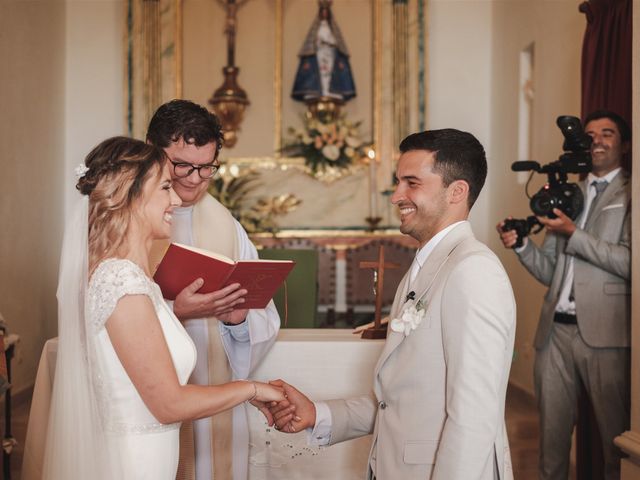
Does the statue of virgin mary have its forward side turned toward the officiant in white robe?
yes

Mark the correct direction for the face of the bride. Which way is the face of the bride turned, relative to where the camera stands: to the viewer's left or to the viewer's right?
to the viewer's right

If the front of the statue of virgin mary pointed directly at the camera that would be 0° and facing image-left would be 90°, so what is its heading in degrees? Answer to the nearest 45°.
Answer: approximately 0°

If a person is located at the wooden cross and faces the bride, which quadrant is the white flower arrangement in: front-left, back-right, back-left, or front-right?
back-right

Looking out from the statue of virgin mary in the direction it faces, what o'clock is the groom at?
The groom is roughly at 12 o'clock from the statue of virgin mary.

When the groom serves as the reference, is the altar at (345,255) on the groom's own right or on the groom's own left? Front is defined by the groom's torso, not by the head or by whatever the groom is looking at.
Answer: on the groom's own right

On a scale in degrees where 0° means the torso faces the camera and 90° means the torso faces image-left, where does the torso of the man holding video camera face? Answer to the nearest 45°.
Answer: approximately 45°

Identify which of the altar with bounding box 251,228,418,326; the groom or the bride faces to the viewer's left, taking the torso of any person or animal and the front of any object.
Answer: the groom

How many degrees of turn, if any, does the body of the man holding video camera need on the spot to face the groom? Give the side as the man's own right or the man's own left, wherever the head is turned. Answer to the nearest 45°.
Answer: approximately 45° to the man's own left

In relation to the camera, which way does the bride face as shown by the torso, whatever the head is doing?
to the viewer's right

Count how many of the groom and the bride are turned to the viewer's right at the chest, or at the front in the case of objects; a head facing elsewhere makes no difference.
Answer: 1

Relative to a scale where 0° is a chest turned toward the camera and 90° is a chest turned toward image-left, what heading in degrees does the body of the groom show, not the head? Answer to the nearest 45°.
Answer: approximately 90°

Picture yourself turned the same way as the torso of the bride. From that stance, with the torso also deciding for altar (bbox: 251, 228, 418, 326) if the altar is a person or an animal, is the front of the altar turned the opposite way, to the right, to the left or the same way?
to the right
